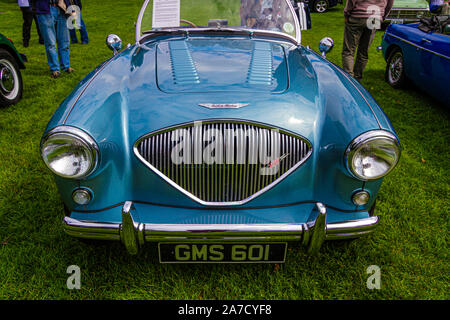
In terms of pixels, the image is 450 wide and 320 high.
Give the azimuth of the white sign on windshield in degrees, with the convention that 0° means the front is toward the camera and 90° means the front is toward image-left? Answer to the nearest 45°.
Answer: approximately 0°

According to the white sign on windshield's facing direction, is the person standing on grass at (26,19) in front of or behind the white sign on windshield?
behind

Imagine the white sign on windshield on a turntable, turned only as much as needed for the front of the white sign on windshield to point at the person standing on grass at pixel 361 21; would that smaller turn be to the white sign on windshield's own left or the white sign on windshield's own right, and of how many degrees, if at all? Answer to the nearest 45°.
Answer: approximately 135° to the white sign on windshield's own left

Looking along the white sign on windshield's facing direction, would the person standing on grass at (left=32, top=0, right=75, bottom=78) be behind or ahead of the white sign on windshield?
behind

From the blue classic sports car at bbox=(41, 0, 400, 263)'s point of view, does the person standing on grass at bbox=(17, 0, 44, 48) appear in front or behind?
behind

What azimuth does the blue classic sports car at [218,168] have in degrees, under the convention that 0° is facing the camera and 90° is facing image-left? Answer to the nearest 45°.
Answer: approximately 0°

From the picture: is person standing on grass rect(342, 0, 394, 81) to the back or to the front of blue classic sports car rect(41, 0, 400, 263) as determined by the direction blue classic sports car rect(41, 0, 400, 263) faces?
to the back
